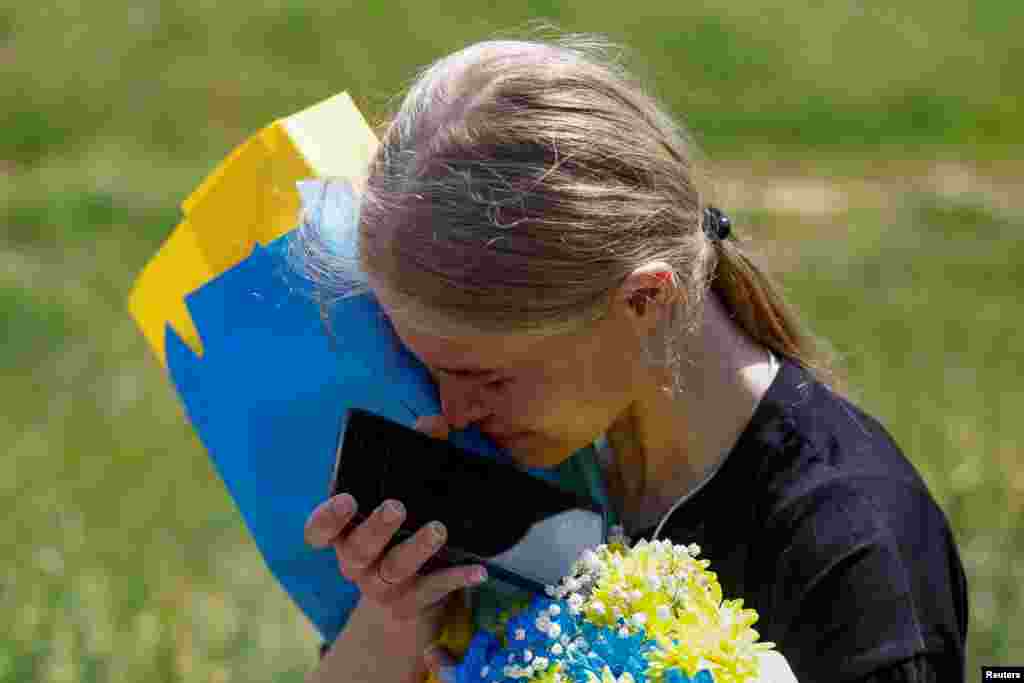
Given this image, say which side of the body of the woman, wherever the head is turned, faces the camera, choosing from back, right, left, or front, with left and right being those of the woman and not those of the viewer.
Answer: left
